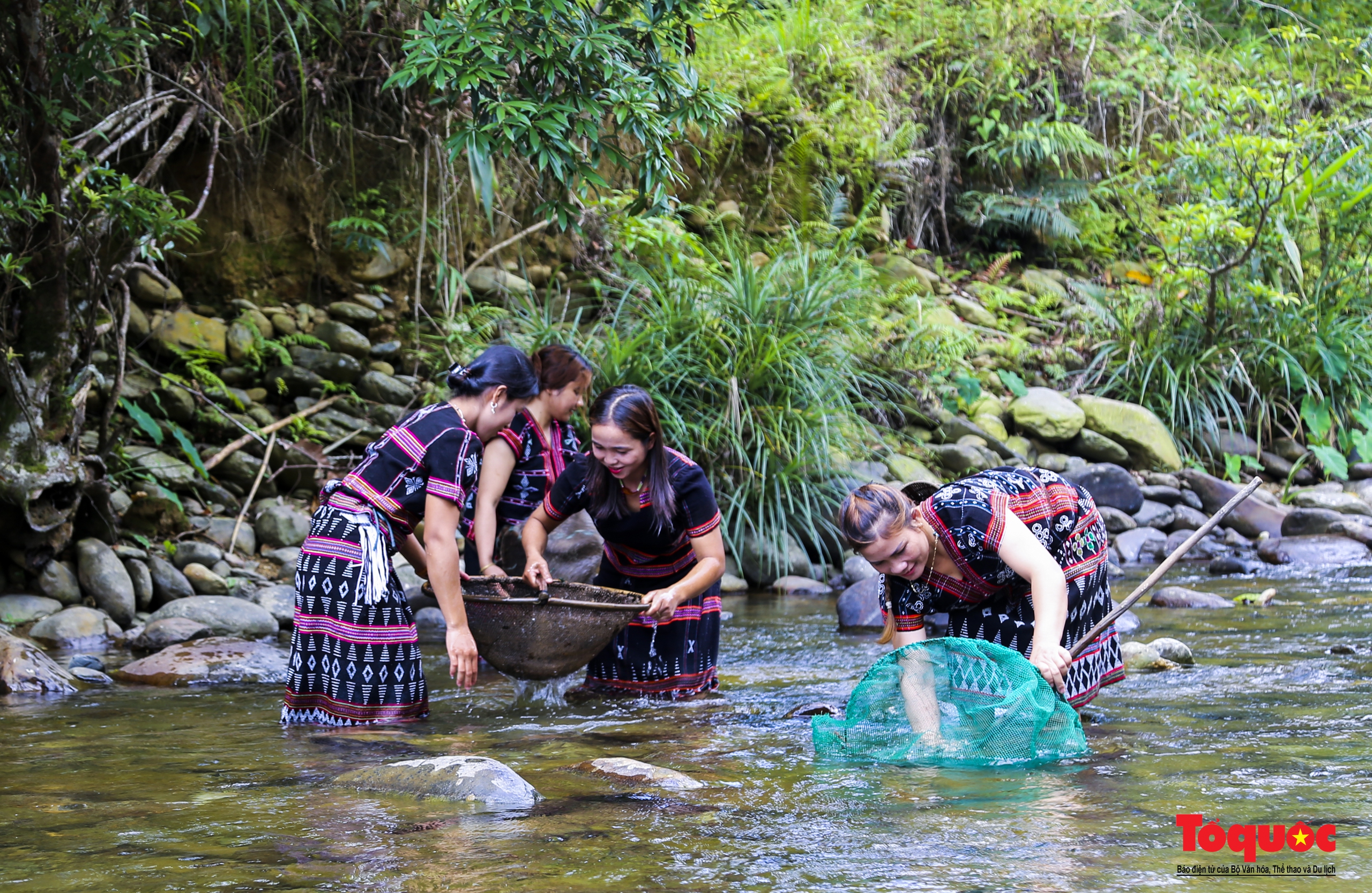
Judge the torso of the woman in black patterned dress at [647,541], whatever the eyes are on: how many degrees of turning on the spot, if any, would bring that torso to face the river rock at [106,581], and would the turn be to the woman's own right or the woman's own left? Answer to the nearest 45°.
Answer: approximately 90° to the woman's own right

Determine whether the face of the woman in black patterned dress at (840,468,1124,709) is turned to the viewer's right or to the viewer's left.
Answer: to the viewer's left

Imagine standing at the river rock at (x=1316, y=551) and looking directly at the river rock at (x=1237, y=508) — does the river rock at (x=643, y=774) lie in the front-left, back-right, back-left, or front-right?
back-left

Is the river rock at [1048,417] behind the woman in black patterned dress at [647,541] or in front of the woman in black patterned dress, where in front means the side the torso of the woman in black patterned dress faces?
behind

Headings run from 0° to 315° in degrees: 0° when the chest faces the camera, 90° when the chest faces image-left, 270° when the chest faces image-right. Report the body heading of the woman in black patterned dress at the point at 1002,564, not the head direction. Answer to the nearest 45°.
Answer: approximately 45°

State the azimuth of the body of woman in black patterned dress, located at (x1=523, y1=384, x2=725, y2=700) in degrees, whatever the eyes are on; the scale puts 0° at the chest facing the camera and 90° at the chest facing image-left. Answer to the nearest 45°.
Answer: approximately 45°

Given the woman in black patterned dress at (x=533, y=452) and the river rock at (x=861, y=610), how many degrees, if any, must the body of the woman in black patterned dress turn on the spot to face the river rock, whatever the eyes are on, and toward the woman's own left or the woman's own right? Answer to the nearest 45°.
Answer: approximately 90° to the woman's own left

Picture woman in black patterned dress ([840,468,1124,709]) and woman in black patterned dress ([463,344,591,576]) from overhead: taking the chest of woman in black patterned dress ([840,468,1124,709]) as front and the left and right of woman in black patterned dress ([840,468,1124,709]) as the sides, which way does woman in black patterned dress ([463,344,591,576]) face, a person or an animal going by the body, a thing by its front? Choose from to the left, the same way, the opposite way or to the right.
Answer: to the left

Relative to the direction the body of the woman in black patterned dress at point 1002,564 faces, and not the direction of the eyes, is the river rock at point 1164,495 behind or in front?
behind
